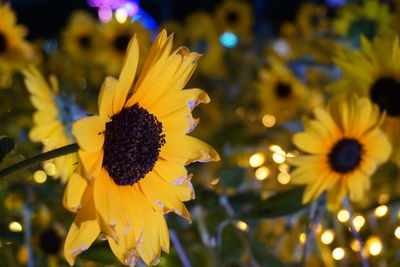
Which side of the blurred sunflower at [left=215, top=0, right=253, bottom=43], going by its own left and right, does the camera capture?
front

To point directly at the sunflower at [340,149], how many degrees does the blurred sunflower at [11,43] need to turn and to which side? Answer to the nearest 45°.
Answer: approximately 45° to its left

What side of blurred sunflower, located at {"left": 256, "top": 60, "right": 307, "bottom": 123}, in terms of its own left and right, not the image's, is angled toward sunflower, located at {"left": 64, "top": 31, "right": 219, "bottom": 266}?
front

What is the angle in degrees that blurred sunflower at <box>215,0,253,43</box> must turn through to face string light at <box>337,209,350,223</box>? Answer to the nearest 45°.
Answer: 0° — it already faces it

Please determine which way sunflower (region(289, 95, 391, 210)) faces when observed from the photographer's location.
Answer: facing the viewer

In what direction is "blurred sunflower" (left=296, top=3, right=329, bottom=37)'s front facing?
toward the camera

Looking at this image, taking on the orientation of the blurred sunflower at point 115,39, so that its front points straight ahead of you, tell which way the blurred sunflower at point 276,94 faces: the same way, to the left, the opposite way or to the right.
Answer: the same way

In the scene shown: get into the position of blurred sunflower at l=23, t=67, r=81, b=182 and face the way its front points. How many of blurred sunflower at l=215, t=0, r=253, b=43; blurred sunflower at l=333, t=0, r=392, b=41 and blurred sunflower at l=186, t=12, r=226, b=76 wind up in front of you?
0

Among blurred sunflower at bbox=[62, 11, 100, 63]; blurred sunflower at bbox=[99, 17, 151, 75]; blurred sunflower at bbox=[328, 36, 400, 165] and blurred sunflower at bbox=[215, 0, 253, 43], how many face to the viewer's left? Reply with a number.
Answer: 0

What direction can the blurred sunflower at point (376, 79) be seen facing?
toward the camera

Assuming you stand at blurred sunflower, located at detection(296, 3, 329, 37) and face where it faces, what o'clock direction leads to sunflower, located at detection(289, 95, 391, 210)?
The sunflower is roughly at 12 o'clock from the blurred sunflower.
